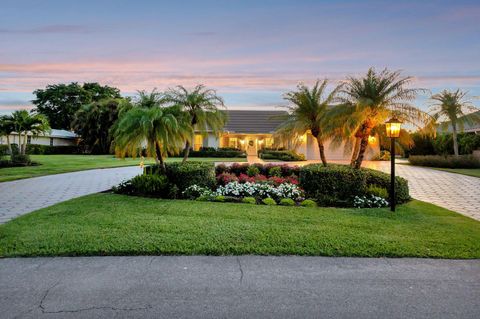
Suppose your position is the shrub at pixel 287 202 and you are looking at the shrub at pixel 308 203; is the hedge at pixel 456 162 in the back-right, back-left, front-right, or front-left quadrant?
front-left

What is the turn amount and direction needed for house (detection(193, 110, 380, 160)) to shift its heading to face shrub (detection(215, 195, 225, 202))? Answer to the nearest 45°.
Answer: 0° — it already faces it

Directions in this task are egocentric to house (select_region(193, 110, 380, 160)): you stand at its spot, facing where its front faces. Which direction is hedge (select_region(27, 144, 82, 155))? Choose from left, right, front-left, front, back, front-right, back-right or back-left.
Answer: right

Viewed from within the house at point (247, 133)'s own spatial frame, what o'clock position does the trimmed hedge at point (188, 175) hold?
The trimmed hedge is roughly at 12 o'clock from the house.

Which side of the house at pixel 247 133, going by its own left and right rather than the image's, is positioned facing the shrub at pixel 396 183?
front

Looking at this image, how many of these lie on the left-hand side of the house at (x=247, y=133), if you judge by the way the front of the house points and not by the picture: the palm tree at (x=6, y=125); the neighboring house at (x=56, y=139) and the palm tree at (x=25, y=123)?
0

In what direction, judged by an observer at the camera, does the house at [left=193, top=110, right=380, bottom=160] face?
facing the viewer

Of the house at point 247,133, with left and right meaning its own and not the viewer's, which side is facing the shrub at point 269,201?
front

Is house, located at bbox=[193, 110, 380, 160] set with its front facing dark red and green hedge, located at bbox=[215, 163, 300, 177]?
yes

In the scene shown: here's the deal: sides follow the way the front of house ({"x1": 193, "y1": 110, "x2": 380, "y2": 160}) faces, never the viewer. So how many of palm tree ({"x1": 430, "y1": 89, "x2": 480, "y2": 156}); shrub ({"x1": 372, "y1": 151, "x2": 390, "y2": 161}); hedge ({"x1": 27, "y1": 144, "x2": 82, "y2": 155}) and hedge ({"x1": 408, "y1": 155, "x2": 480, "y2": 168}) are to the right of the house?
1

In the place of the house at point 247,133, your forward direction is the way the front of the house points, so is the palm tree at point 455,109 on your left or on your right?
on your left

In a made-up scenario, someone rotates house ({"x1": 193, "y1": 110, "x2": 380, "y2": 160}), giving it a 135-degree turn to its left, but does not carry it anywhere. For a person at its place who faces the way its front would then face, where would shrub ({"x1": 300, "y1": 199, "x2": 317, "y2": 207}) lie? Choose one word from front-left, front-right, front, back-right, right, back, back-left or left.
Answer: back-right

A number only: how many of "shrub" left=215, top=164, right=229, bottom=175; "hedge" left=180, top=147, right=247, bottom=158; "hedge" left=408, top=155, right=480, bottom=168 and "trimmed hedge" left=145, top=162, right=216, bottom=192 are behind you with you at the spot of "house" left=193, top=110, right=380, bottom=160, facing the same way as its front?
0

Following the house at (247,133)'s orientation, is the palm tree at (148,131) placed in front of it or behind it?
in front
